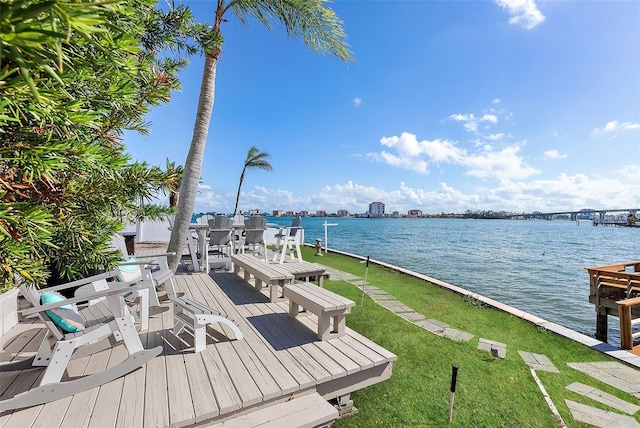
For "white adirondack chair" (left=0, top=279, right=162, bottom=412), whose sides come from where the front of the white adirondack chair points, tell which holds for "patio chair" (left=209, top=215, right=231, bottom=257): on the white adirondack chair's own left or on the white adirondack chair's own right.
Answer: on the white adirondack chair's own left

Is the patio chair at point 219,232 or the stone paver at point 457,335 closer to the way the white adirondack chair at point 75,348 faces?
the stone paver

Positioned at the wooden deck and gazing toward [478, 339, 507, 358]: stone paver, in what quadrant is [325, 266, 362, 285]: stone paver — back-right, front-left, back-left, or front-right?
front-left

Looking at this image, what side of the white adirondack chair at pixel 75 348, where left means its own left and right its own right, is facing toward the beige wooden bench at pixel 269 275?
front

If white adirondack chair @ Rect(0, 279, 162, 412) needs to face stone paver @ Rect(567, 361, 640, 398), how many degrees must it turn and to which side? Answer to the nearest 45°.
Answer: approximately 45° to its right

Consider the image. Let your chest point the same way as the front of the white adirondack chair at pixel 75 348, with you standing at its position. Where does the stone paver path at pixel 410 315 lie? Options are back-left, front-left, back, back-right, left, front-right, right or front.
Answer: front

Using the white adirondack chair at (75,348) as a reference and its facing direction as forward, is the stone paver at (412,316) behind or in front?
in front

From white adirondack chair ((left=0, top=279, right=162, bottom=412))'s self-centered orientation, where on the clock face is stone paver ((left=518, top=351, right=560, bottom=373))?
The stone paver is roughly at 1 o'clock from the white adirondack chair.

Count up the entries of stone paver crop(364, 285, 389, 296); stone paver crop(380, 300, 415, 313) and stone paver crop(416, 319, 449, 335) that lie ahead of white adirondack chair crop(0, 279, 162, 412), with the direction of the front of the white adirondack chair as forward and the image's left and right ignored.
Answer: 3

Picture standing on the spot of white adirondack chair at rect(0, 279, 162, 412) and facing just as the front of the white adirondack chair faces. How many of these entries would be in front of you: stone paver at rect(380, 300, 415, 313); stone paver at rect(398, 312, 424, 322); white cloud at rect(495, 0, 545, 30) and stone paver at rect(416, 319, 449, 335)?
4

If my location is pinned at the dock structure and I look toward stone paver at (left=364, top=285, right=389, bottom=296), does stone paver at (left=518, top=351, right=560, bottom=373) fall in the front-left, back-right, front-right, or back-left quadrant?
front-left

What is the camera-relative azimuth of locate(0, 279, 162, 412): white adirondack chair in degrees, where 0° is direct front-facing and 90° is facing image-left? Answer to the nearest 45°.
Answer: approximately 270°

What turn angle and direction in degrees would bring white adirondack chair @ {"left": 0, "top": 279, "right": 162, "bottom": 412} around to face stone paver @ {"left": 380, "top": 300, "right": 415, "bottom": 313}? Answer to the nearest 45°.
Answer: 0° — it already faces it

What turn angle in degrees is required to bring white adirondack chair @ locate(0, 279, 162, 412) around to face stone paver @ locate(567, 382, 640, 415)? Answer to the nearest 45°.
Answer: approximately 45° to its right

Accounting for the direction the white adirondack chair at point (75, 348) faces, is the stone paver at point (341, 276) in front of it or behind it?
in front
